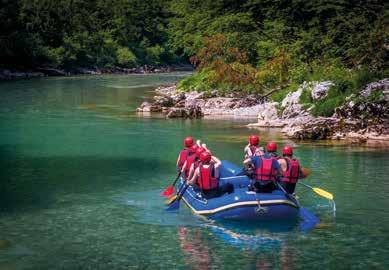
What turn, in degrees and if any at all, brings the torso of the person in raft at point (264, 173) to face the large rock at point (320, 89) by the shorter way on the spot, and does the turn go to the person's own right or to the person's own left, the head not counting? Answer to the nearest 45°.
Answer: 0° — they already face it

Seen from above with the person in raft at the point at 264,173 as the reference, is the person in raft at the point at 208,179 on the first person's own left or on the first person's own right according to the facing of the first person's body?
on the first person's own left

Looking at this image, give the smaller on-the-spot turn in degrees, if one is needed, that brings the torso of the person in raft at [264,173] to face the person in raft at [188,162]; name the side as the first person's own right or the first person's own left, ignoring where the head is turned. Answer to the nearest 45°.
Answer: approximately 45° to the first person's own left

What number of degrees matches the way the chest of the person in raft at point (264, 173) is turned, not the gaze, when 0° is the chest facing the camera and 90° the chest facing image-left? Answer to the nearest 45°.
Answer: approximately 180°

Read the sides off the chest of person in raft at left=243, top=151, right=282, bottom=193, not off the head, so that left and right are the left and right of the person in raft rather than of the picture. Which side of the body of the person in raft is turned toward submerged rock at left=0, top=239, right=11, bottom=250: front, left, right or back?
left
